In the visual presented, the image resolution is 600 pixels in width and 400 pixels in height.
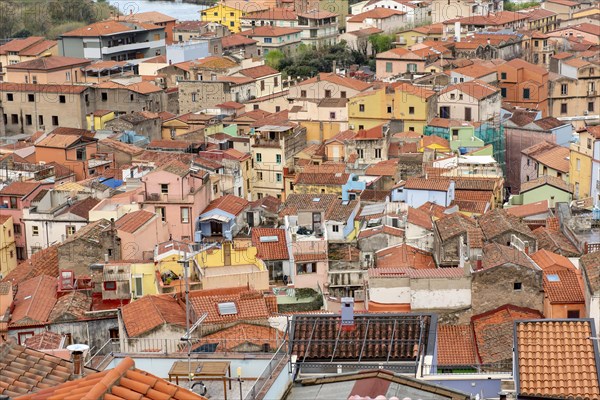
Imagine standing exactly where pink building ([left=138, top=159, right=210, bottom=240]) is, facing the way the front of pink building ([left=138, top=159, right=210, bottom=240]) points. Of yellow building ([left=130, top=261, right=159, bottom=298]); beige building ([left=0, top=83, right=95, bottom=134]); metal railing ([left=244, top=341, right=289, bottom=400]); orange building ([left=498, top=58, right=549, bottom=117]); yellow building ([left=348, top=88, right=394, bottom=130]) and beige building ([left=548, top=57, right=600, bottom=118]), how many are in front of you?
2

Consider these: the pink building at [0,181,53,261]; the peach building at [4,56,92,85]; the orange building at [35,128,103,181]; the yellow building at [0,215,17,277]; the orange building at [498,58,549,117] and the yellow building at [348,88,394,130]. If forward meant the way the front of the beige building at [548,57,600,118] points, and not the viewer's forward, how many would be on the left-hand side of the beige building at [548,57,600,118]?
0

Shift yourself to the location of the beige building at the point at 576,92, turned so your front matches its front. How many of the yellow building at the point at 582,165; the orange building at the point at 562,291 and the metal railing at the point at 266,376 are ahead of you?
3

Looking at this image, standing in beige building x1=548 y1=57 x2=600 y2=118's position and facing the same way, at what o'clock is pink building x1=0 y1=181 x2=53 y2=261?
The pink building is roughly at 1 o'clock from the beige building.

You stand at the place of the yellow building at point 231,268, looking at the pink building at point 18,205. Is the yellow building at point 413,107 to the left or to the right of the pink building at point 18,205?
right

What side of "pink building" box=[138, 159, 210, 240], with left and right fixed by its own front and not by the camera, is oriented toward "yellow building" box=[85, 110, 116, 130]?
back

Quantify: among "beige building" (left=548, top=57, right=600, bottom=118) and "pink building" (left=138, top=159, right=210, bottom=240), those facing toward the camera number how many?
2

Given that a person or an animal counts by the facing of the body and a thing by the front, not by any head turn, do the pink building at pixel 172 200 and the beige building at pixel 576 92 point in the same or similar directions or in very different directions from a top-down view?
same or similar directions

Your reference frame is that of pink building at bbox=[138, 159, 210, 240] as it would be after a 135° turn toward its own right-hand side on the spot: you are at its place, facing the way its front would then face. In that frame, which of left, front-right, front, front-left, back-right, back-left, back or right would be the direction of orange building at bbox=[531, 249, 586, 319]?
back

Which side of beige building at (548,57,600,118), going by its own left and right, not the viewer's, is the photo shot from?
front

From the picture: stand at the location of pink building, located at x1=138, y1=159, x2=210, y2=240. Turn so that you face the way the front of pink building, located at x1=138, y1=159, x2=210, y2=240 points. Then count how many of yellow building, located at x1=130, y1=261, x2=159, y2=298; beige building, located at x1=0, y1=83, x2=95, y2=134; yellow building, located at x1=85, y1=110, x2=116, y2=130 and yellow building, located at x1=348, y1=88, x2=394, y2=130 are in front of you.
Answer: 1

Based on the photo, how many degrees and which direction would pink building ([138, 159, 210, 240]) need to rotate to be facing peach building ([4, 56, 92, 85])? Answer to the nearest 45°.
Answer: approximately 180°

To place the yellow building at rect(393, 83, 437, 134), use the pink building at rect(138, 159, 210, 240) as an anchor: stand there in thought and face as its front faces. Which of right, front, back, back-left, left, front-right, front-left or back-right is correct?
back-left

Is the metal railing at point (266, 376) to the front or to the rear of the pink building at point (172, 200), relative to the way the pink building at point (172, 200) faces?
to the front

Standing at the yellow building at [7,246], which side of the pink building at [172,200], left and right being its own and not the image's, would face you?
right

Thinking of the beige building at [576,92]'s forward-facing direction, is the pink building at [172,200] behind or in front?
in front

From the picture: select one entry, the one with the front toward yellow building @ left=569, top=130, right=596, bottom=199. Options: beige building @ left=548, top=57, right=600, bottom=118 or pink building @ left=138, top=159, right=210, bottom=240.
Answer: the beige building

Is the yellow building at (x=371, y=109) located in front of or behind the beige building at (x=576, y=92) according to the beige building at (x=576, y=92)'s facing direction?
in front

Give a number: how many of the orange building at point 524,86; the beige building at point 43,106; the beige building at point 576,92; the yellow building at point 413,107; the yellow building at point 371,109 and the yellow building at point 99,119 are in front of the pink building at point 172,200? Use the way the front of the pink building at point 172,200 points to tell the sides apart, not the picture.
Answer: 0

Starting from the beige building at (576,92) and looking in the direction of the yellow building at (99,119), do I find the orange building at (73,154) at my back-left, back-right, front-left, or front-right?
front-left

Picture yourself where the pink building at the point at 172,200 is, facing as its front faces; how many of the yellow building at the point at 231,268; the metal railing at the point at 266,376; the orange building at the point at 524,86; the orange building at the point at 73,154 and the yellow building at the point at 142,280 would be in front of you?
3

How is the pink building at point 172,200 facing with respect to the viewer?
toward the camera
